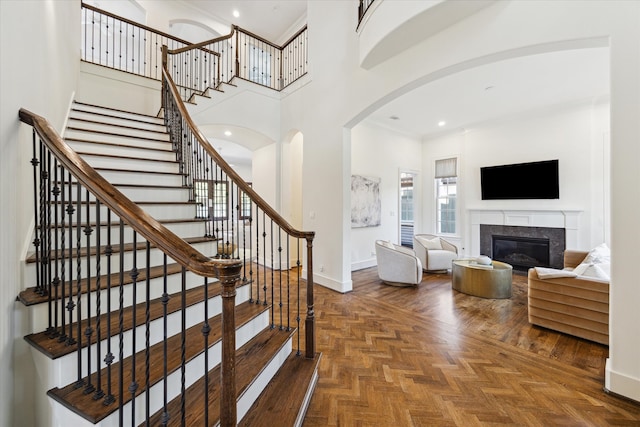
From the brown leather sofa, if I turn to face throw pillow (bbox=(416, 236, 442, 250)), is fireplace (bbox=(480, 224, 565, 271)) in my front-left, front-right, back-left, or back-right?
front-right

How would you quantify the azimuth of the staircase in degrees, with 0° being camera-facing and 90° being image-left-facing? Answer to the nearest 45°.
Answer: approximately 315°

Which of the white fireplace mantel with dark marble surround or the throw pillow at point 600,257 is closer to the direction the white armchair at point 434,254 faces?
the throw pillow

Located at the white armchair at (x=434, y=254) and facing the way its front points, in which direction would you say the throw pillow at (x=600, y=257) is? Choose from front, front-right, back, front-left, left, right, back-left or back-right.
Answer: front

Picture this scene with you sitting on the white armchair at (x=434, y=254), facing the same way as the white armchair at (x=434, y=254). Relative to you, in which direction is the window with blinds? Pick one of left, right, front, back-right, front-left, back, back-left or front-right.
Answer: back-left

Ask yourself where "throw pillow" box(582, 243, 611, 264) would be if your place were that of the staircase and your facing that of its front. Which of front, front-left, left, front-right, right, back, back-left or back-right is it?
front-left

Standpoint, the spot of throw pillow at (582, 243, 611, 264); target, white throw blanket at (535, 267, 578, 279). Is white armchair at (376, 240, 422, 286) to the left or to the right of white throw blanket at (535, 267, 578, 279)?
right

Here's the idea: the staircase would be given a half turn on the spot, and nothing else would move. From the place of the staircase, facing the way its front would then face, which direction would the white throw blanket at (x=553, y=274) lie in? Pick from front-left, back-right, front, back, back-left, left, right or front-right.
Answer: back-right
